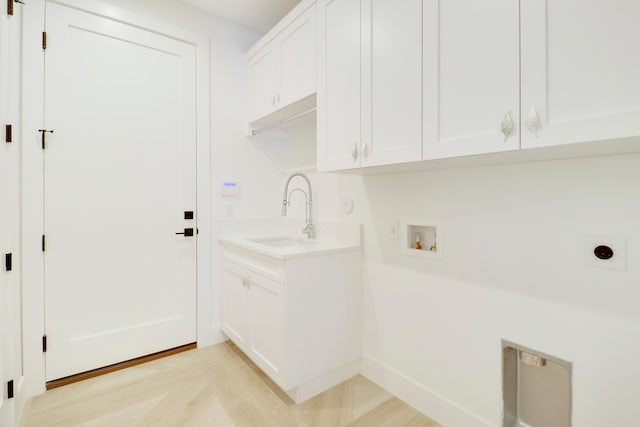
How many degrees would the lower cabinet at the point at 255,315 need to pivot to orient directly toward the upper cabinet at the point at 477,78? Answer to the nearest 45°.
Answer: approximately 90° to its left

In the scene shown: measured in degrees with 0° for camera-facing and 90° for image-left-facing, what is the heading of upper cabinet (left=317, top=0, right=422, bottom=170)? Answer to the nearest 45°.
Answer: approximately 45°

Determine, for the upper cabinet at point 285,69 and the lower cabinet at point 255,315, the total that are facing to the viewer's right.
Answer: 0

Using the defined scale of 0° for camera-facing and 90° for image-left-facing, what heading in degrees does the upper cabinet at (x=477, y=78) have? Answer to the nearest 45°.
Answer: approximately 45°

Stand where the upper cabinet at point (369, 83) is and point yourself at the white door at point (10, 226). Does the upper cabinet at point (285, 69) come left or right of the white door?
right

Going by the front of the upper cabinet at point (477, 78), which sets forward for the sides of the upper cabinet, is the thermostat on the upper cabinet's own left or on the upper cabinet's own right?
on the upper cabinet's own right

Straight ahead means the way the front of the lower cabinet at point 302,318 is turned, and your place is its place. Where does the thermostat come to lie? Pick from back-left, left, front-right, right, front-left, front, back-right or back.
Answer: right
